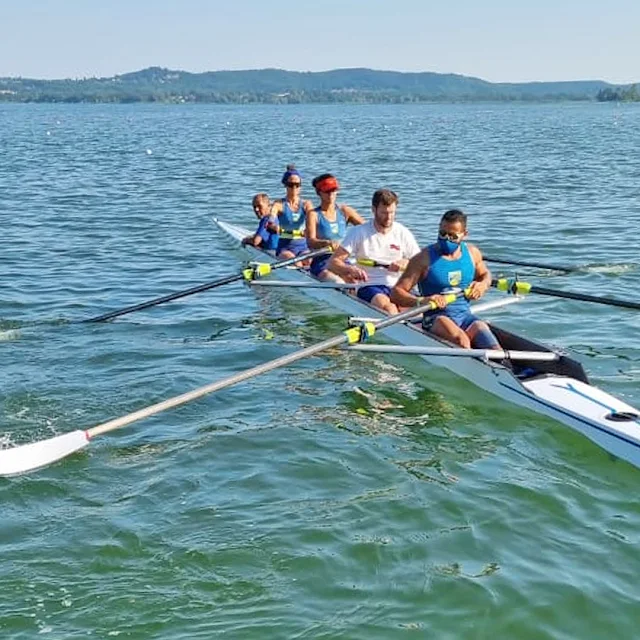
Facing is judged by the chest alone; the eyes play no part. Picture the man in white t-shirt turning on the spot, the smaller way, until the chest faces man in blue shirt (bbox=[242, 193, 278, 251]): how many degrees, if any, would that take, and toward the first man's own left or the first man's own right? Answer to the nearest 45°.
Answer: approximately 180°

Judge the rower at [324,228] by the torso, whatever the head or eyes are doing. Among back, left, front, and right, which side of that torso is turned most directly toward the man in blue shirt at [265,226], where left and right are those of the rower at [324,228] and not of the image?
back

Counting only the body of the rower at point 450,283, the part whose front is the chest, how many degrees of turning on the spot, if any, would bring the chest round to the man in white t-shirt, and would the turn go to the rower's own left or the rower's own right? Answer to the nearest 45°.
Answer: approximately 180°

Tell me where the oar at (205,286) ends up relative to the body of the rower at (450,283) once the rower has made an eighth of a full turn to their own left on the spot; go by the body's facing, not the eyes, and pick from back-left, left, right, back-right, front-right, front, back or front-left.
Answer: back-left

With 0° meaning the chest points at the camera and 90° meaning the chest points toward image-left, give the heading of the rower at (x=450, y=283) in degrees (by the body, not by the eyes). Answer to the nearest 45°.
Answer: approximately 315°
